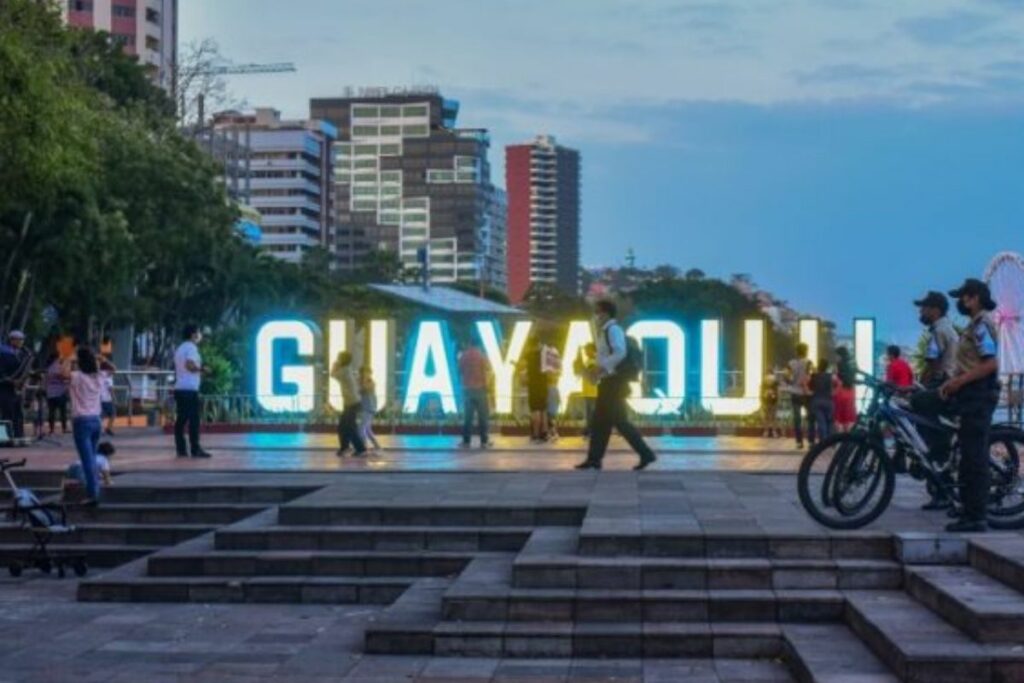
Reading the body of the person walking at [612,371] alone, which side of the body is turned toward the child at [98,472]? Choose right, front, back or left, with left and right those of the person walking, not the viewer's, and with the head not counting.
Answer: front

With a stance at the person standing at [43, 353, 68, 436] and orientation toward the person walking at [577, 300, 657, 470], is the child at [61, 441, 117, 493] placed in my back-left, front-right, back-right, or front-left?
front-right

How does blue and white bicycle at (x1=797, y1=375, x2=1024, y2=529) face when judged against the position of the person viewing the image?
facing to the left of the viewer

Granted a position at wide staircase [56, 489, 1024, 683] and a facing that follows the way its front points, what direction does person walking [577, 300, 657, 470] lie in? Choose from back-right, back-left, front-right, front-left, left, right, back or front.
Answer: back

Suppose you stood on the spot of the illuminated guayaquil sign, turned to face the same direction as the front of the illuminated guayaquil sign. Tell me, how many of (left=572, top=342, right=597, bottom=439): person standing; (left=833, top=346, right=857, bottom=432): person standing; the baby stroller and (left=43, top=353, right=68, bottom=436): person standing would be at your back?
0

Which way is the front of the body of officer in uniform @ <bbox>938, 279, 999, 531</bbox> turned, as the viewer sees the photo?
to the viewer's left

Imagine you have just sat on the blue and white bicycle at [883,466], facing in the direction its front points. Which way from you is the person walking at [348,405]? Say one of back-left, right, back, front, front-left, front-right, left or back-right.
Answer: front-right

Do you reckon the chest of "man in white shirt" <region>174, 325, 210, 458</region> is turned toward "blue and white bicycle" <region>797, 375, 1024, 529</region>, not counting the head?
no

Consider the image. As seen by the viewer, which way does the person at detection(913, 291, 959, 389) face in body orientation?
to the viewer's left

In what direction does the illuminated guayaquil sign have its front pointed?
toward the camera

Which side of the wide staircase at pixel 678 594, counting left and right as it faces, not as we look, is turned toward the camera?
front

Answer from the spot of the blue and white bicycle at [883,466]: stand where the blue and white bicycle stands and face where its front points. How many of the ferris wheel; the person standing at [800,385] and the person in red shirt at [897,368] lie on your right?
3

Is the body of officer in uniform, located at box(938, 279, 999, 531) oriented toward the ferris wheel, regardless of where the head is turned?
no

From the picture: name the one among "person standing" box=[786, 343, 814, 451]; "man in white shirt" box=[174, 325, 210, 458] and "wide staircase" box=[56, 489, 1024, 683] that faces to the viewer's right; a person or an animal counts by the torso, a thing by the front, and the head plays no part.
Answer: the man in white shirt

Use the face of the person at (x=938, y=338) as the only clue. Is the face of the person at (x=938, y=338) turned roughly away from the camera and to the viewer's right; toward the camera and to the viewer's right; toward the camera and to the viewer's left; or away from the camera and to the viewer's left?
toward the camera and to the viewer's left

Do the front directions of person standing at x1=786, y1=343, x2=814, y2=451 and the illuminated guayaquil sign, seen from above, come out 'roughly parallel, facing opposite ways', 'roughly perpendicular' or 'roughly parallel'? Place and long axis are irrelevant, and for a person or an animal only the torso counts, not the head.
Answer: roughly parallel, facing opposite ways
